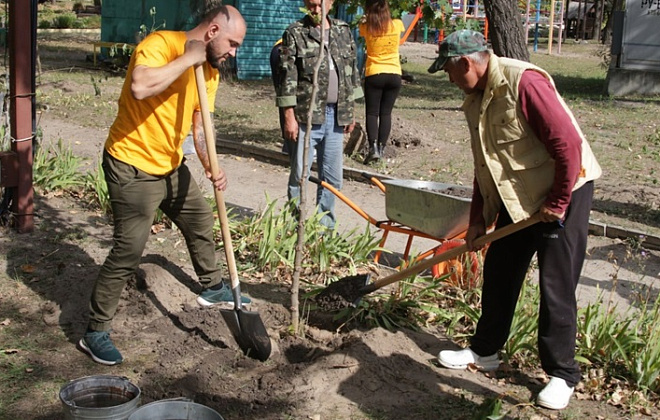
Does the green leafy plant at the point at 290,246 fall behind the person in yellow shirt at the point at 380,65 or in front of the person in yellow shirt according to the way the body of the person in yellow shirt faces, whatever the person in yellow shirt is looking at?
behind

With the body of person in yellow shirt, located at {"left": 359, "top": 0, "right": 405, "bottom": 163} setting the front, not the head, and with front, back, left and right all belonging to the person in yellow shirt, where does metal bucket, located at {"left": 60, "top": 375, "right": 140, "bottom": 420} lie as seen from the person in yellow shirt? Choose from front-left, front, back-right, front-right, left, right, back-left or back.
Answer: back

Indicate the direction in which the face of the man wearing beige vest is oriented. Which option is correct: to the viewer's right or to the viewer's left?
to the viewer's left

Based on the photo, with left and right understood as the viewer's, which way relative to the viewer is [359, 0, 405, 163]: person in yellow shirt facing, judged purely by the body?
facing away from the viewer

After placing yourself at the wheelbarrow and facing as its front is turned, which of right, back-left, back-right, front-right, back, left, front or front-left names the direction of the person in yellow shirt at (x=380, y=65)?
back-left

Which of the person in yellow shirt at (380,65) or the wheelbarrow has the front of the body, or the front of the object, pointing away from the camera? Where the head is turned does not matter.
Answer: the person in yellow shirt

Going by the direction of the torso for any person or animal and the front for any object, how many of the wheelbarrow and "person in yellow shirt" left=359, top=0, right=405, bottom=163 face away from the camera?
1

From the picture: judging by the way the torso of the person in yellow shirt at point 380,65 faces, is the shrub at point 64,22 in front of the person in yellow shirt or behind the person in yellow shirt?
in front

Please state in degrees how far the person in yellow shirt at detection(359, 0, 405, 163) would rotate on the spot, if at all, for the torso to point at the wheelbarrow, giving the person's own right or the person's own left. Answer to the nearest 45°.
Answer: approximately 180°

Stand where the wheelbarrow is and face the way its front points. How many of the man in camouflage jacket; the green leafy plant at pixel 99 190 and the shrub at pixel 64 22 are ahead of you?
0

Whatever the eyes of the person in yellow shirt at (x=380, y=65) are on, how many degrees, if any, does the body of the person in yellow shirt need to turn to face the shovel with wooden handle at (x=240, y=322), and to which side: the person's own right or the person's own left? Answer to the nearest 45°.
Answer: approximately 180°

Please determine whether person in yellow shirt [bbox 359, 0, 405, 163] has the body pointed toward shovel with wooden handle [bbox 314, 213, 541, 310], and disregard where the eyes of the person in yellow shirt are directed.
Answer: no

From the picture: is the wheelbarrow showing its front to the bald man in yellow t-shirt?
no

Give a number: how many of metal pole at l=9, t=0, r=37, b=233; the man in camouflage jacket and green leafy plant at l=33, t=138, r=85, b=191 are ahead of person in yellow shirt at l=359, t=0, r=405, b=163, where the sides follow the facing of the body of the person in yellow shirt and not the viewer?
0

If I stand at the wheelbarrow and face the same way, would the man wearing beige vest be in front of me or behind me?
in front

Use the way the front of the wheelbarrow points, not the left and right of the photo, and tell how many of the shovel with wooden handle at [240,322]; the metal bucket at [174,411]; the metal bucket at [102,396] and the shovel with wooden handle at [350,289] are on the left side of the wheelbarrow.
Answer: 0

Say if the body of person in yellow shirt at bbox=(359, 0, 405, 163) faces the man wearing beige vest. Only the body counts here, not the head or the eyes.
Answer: no

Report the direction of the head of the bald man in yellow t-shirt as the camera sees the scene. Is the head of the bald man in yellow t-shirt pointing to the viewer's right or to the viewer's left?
to the viewer's right

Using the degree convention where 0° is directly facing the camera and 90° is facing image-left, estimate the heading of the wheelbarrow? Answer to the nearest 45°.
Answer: approximately 315°
